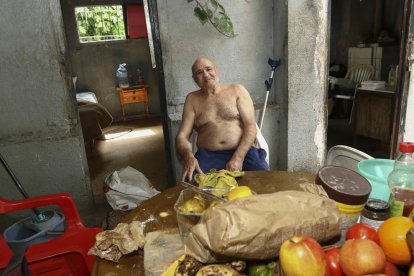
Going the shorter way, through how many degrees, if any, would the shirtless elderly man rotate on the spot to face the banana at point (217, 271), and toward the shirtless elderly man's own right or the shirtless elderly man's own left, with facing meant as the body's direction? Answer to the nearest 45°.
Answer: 0° — they already face it

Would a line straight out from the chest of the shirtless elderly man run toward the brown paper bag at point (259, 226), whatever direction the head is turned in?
yes

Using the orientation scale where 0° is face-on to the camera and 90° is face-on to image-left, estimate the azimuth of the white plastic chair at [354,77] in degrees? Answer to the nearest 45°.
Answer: approximately 45°

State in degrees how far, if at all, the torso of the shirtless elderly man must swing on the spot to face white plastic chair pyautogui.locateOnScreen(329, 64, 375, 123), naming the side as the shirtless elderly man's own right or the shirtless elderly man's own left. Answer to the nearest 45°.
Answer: approximately 135° to the shirtless elderly man's own left

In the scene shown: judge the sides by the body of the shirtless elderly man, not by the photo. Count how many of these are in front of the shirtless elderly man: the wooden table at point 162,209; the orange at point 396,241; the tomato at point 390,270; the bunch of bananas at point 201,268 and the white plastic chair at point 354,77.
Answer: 4
